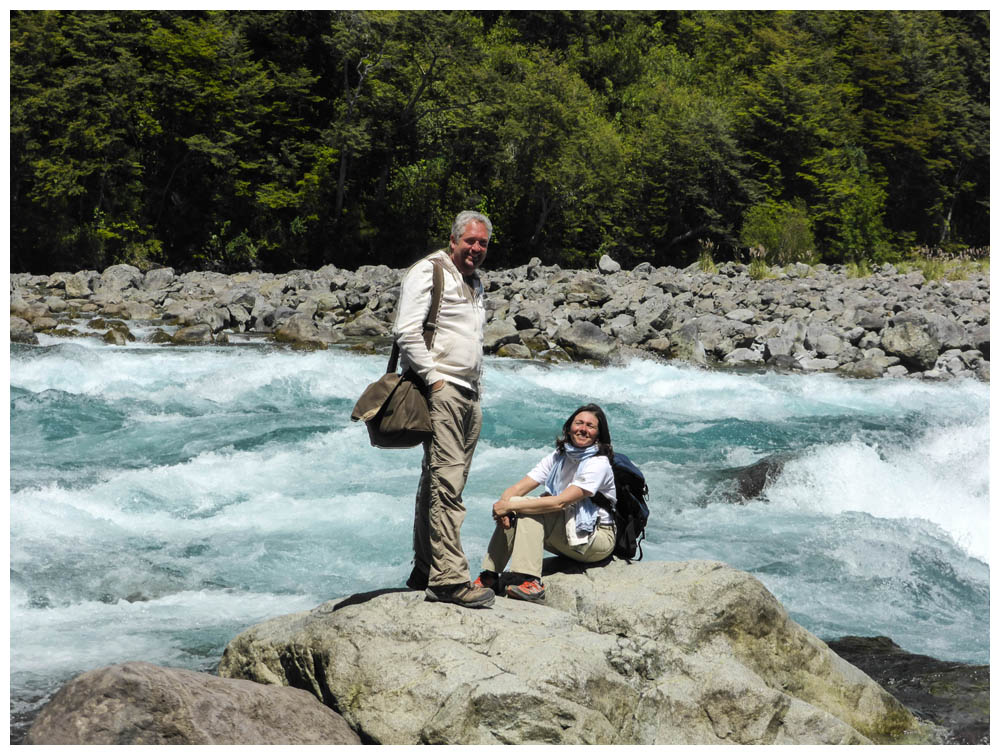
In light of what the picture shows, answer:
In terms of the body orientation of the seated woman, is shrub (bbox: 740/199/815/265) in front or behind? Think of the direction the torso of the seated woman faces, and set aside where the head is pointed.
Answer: behind

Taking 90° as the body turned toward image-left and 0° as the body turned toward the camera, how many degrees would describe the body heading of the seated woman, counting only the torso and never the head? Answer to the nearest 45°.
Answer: approximately 45°

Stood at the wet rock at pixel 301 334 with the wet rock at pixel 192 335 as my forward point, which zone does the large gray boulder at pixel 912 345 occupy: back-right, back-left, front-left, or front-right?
back-left

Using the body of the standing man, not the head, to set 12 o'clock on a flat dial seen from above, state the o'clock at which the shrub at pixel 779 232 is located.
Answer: The shrub is roughly at 8 o'clock from the standing man.

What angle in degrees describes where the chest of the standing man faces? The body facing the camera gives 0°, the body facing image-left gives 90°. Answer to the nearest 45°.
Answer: approximately 315°

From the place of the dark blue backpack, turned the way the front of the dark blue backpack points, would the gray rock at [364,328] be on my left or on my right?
on my left
